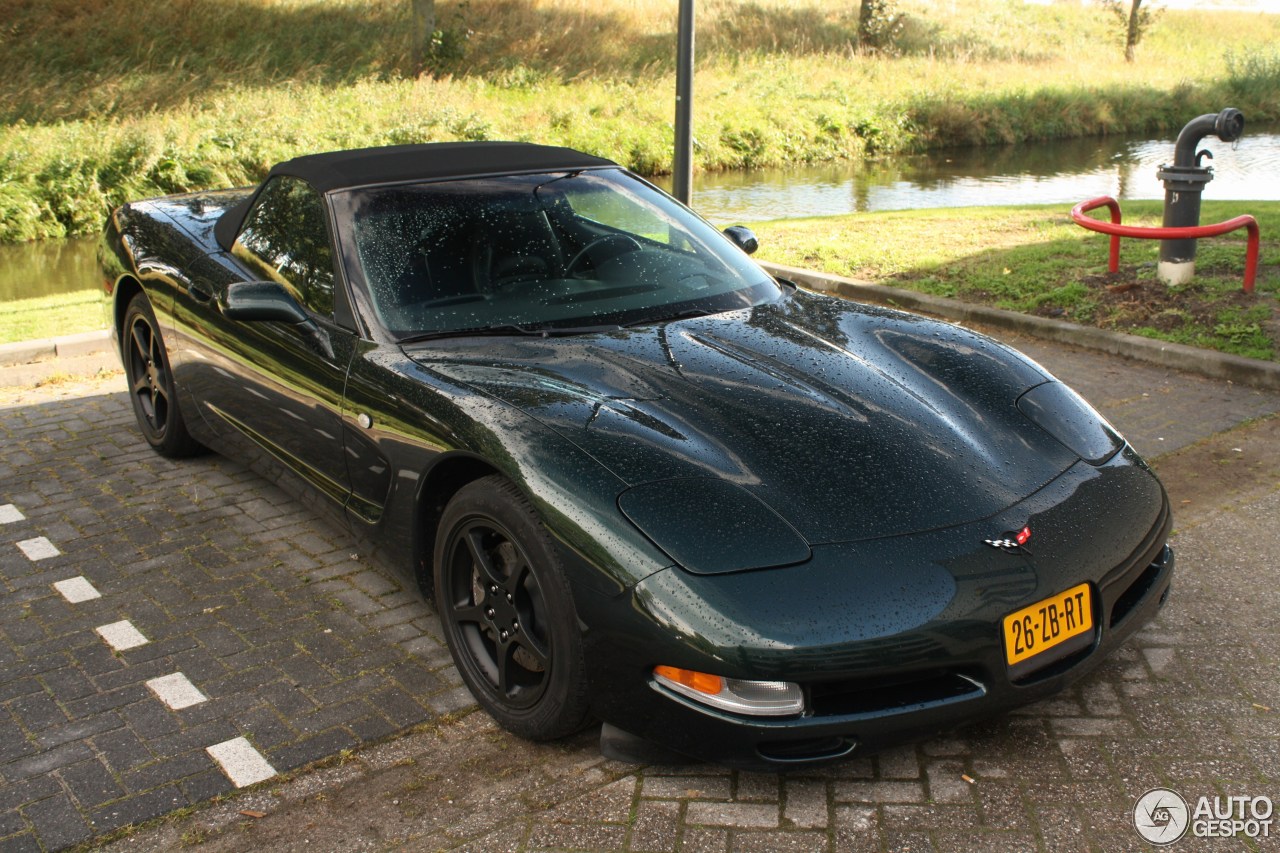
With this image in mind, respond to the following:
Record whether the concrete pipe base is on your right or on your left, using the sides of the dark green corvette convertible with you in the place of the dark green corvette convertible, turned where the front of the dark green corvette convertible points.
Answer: on your left

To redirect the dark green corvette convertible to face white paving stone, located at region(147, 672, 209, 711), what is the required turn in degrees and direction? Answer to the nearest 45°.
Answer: approximately 135° to its right

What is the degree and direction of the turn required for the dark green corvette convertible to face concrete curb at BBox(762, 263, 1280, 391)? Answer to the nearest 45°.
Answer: approximately 90° to its left

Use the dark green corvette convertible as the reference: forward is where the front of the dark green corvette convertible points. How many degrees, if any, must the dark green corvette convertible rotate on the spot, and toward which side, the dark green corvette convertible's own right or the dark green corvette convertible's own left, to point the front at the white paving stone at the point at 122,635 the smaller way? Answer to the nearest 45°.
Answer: approximately 135° to the dark green corvette convertible's own right

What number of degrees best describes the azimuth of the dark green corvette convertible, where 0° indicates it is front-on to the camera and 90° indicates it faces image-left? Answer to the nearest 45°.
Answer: approximately 315°

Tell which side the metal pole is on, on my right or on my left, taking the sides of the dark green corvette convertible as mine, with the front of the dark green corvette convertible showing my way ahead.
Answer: on my left

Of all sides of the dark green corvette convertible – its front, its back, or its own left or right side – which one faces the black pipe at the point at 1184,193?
left

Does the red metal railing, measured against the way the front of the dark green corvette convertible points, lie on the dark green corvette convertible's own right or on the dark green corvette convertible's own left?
on the dark green corvette convertible's own left
